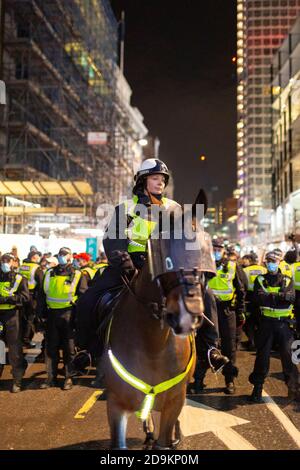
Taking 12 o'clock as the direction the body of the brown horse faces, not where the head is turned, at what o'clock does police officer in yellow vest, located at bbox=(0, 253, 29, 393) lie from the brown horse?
The police officer in yellow vest is roughly at 5 o'clock from the brown horse.

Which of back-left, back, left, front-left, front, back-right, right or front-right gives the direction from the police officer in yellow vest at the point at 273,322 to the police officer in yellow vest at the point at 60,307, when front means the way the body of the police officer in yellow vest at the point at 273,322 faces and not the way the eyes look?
right

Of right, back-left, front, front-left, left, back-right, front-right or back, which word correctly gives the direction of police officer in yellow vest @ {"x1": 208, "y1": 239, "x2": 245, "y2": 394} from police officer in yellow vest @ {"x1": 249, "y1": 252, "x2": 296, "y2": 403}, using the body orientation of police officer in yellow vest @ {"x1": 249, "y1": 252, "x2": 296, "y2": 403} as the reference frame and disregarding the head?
back-right

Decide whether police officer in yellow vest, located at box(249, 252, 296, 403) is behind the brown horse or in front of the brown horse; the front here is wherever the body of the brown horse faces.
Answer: behind

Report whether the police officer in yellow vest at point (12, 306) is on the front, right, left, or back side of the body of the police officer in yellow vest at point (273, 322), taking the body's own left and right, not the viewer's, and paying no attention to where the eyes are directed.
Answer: right

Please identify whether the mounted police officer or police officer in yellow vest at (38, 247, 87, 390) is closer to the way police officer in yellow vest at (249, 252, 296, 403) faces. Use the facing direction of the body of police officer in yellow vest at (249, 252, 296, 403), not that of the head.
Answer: the mounted police officer

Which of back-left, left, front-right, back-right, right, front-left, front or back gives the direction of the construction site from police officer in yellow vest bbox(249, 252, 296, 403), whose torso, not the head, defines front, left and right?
back-right

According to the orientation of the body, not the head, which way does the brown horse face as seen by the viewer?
toward the camera

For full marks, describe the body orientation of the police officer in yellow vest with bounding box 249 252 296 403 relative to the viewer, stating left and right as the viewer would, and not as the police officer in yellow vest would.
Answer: facing the viewer

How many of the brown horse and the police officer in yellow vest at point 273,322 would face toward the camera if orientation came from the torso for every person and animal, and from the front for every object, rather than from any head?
2

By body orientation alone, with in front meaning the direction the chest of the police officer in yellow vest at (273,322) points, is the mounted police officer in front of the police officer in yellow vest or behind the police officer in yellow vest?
in front

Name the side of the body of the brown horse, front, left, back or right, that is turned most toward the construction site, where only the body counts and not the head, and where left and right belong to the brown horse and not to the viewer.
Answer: back
